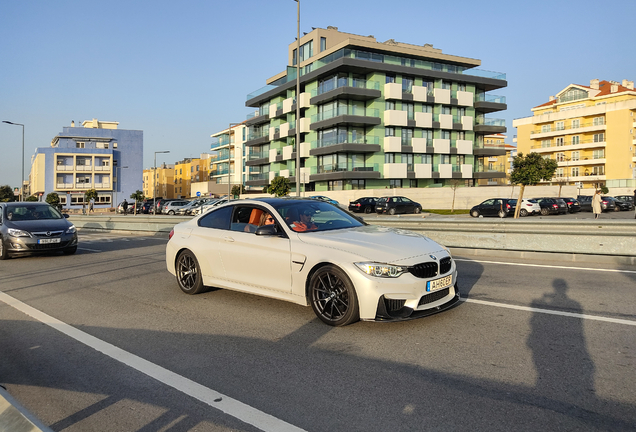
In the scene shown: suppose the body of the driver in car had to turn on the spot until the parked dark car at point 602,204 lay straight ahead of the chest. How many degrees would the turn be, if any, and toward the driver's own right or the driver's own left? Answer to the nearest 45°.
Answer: approximately 90° to the driver's own left

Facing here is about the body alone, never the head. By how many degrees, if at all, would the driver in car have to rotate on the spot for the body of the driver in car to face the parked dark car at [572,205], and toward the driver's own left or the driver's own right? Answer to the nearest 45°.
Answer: approximately 90° to the driver's own left

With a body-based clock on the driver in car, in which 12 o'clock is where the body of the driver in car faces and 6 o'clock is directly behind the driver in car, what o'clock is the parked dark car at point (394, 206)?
The parked dark car is roughly at 8 o'clock from the driver in car.

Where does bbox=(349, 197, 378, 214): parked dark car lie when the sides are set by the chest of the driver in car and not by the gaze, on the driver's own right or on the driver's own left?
on the driver's own left

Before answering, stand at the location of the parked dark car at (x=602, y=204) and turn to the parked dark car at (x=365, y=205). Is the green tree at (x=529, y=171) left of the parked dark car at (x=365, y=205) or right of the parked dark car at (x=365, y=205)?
left

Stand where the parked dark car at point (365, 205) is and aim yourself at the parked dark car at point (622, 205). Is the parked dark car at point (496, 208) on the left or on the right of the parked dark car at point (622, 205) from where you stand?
right

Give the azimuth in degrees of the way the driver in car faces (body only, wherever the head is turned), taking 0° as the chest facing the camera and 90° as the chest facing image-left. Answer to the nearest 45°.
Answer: approximately 315°

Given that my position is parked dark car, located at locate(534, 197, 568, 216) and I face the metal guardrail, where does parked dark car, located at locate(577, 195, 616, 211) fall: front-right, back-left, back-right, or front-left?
back-left

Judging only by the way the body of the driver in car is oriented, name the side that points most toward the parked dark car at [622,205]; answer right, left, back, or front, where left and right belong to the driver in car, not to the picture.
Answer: left
